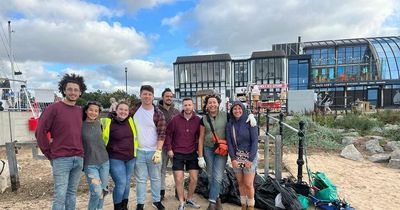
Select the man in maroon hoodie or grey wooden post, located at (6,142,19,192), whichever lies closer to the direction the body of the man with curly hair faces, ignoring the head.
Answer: the man in maroon hoodie

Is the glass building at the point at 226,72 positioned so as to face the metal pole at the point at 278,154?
yes

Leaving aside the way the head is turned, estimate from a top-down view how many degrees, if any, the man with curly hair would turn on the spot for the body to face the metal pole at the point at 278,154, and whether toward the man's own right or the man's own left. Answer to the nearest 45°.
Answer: approximately 45° to the man's own left

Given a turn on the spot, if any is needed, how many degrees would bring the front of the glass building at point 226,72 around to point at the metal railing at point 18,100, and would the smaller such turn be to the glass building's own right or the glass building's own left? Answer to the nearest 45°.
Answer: approximately 45° to the glass building's own right

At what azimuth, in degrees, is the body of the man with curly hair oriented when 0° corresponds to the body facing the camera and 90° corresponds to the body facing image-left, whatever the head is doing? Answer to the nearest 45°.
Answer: approximately 315°

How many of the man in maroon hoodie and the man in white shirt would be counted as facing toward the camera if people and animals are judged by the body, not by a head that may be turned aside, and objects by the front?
2

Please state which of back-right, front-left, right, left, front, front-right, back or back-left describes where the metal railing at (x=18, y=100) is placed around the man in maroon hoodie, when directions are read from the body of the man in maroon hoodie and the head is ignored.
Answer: back-right

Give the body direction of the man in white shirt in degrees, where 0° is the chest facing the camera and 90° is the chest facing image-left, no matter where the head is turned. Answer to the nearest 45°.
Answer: approximately 0°

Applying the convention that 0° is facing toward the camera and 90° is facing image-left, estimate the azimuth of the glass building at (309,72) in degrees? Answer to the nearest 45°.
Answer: approximately 0°

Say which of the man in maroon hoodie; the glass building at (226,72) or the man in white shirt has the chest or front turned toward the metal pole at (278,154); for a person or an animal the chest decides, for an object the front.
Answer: the glass building
